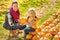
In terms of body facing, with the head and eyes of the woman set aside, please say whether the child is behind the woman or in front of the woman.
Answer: in front

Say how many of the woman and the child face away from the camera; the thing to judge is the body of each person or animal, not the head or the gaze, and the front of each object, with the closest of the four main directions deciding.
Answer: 0

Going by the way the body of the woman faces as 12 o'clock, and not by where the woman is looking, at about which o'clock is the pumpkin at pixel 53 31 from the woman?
The pumpkin is roughly at 11 o'clock from the woman.

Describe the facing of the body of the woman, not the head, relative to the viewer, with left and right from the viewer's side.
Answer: facing the viewer and to the right of the viewer

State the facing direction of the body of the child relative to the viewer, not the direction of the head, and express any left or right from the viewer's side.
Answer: facing the viewer and to the left of the viewer
